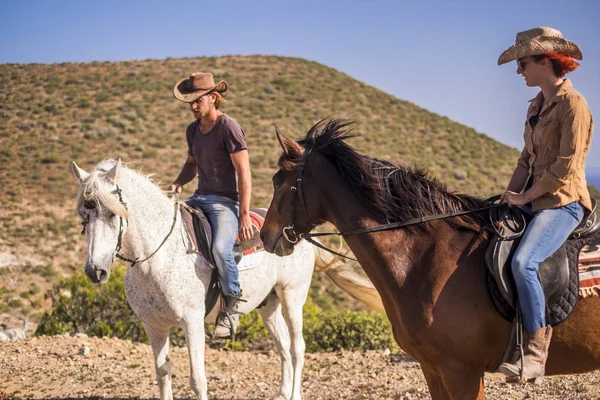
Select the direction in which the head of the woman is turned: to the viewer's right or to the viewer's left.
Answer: to the viewer's left

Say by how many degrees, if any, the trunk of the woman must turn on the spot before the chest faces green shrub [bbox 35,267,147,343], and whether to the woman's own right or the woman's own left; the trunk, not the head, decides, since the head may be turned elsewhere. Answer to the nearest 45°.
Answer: approximately 45° to the woman's own right

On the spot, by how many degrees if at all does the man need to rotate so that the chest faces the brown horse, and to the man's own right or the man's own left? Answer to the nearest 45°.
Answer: approximately 90° to the man's own left

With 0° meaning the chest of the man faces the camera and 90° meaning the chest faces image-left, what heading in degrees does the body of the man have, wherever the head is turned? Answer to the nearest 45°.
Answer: approximately 45°

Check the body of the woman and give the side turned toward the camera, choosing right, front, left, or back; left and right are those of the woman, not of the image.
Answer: left

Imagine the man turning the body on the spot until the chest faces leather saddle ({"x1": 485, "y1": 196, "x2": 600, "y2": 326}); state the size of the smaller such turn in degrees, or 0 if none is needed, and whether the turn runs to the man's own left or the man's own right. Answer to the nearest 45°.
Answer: approximately 90° to the man's own left

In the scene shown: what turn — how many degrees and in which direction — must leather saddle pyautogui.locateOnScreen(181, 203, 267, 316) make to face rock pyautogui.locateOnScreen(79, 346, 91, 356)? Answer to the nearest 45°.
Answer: approximately 90° to its right

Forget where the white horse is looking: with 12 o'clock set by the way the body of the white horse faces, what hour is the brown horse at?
The brown horse is roughly at 9 o'clock from the white horse.
